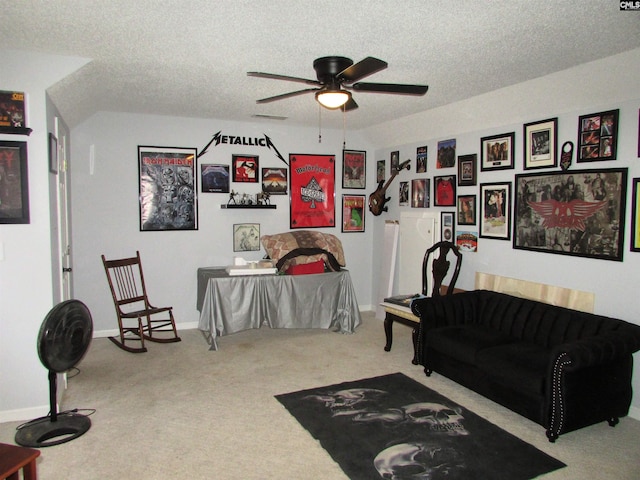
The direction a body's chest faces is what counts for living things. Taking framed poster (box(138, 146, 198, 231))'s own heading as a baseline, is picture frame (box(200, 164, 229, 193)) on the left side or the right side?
on its left

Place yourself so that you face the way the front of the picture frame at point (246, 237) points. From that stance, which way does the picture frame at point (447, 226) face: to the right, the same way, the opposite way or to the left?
to the right

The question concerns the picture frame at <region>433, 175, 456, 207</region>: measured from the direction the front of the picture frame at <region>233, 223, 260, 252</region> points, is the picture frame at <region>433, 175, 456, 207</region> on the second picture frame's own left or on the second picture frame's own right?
on the second picture frame's own left

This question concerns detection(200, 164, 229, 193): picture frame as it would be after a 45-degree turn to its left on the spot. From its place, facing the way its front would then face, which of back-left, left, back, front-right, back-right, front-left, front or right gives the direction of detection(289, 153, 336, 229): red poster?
front-left

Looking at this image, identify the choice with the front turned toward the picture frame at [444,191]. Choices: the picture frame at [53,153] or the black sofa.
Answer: the picture frame at [53,153]

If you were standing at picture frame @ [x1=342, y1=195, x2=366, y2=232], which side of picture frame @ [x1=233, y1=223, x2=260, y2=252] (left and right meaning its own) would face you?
left

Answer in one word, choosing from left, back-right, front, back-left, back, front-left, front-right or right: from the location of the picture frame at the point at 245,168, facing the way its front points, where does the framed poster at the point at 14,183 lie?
front-right

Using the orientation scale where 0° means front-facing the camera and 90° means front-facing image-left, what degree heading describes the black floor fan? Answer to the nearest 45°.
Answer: approximately 315°

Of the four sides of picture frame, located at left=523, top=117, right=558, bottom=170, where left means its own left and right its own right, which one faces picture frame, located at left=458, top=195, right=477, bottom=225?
right

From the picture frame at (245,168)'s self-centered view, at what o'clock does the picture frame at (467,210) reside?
the picture frame at (467,210) is roughly at 10 o'clock from the picture frame at (245,168).
